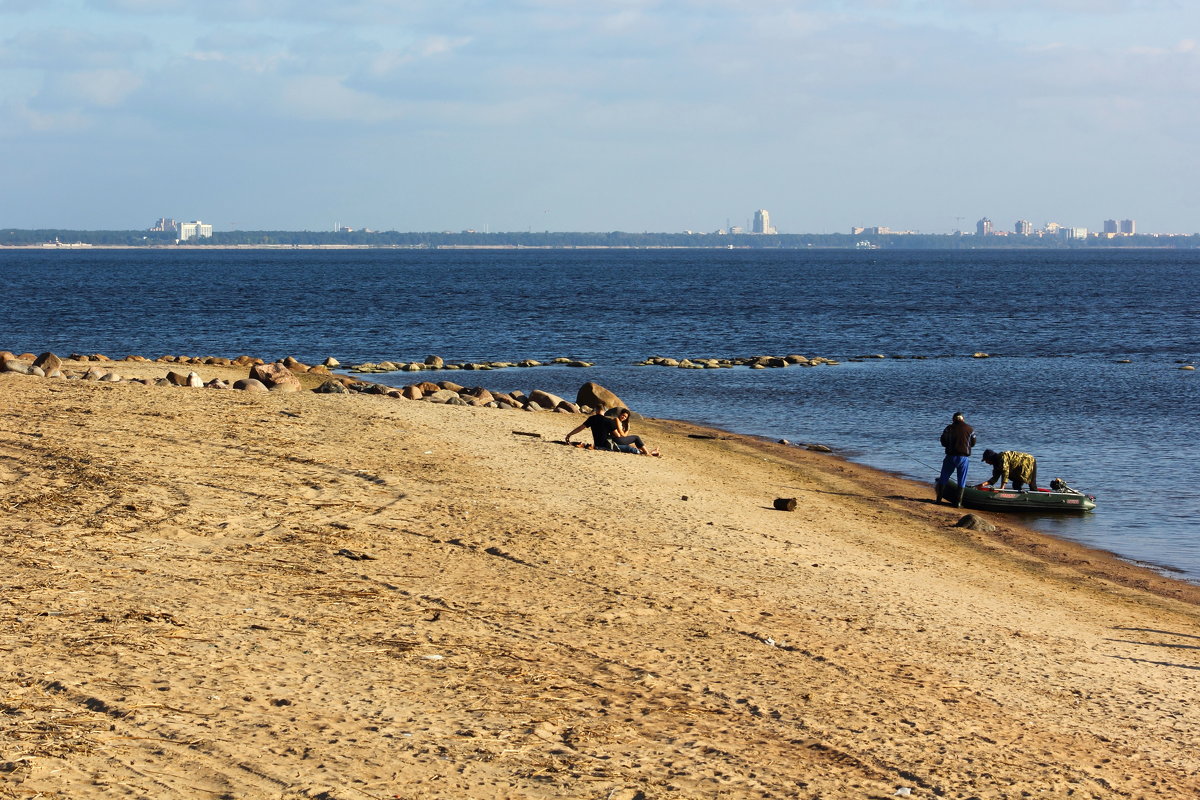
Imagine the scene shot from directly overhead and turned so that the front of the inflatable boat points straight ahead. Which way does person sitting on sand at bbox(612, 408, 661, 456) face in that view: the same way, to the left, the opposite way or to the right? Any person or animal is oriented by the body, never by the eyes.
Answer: the opposite way

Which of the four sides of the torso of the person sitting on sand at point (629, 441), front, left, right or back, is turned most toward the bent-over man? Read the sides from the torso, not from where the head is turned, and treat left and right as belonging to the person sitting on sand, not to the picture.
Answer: front

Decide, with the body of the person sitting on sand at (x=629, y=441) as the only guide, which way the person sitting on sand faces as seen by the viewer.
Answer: to the viewer's right

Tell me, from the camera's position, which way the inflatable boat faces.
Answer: facing to the left of the viewer

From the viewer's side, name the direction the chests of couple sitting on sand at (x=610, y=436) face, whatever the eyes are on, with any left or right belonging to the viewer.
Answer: facing to the right of the viewer

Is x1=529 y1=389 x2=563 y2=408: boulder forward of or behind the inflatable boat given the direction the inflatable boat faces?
forward

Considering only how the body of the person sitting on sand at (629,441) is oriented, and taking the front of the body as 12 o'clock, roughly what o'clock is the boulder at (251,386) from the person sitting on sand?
The boulder is roughly at 7 o'clock from the person sitting on sand.

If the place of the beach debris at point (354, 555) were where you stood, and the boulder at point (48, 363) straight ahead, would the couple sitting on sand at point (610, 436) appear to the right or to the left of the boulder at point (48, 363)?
right

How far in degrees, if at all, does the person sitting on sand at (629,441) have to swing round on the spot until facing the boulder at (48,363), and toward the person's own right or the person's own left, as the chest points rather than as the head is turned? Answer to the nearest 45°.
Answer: approximately 135° to the person's own left

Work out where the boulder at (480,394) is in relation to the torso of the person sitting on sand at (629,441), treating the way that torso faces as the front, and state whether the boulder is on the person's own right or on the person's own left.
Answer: on the person's own left

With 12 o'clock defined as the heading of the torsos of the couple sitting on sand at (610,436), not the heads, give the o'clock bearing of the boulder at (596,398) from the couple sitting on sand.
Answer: The boulder is roughly at 9 o'clock from the couple sitting on sand.

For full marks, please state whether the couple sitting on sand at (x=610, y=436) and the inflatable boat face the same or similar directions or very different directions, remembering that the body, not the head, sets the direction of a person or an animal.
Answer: very different directions

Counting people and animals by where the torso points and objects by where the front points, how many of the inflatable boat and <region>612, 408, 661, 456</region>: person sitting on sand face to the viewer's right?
1
